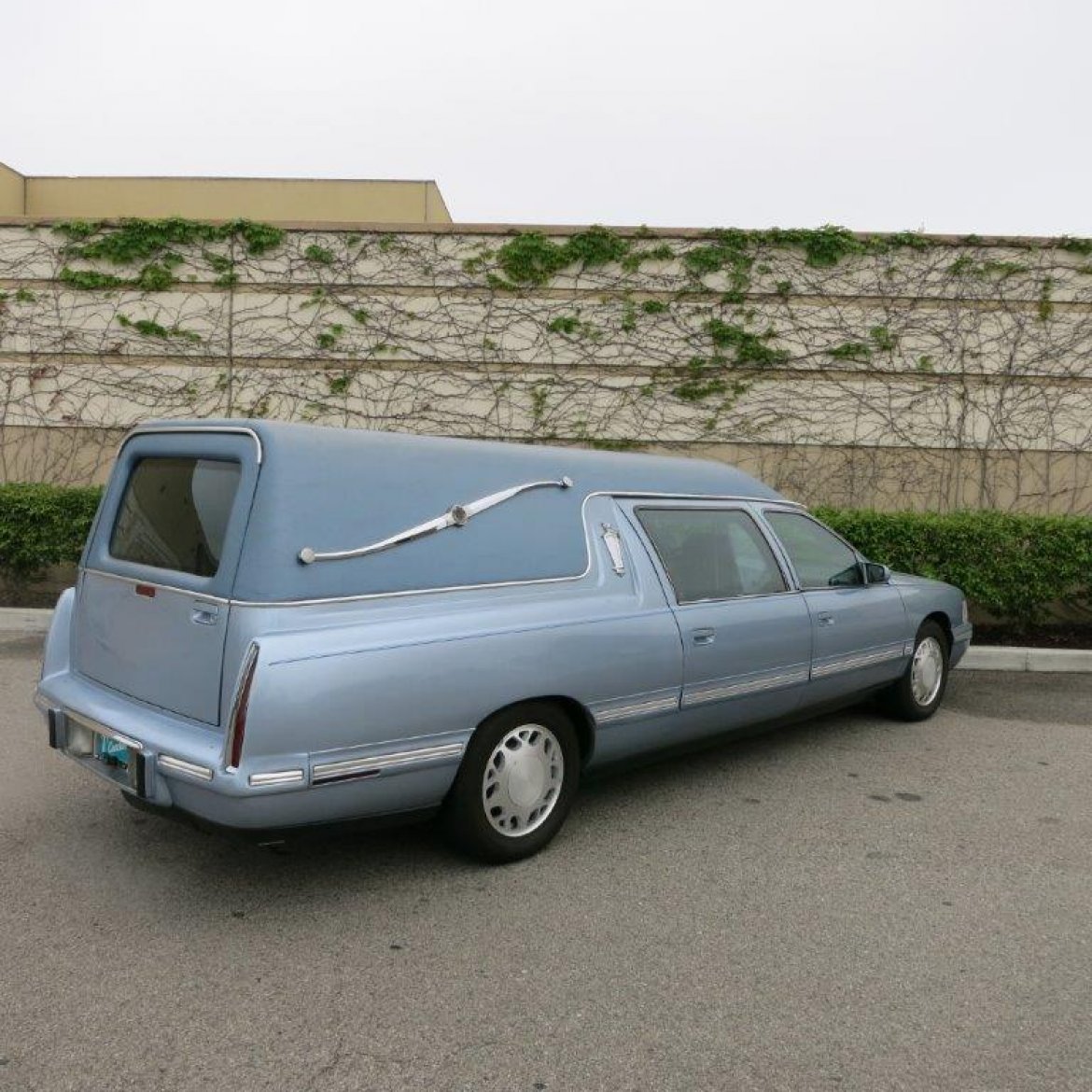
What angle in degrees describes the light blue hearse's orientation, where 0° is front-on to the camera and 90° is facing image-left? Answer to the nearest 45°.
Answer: approximately 225°

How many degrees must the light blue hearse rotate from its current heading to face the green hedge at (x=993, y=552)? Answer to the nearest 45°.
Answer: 0° — it already faces it

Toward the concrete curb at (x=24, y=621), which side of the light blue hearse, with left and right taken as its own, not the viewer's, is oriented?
left

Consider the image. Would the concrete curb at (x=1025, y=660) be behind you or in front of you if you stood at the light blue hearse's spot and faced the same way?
in front

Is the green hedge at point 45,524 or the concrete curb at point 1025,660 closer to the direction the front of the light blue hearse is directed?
the concrete curb

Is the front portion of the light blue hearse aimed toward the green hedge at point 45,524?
no

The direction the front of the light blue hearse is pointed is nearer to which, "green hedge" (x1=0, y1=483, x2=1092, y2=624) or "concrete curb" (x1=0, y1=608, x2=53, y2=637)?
the green hedge
